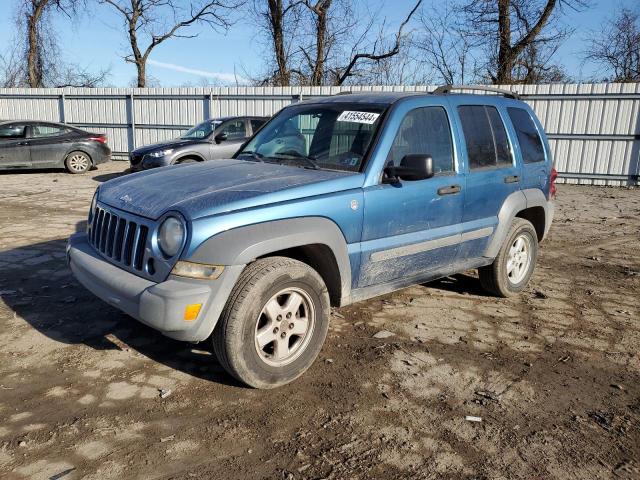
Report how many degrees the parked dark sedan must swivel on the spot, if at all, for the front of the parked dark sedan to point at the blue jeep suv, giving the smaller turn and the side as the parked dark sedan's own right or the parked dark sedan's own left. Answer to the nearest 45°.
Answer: approximately 90° to the parked dark sedan's own left

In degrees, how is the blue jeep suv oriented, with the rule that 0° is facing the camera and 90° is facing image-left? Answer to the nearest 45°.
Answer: approximately 45°

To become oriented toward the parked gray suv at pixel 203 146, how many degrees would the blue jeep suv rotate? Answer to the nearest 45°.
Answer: approximately 135° to its right

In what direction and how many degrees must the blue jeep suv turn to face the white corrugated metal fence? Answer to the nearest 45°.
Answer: approximately 135° to its right

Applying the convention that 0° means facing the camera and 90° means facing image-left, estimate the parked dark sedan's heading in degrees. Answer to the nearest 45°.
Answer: approximately 90°

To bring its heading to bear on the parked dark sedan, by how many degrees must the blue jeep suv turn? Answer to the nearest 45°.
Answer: approximately 90° to its right

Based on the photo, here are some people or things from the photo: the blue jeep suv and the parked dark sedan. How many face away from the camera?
0

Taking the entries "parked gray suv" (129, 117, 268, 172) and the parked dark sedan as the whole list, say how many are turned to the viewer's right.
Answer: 0
